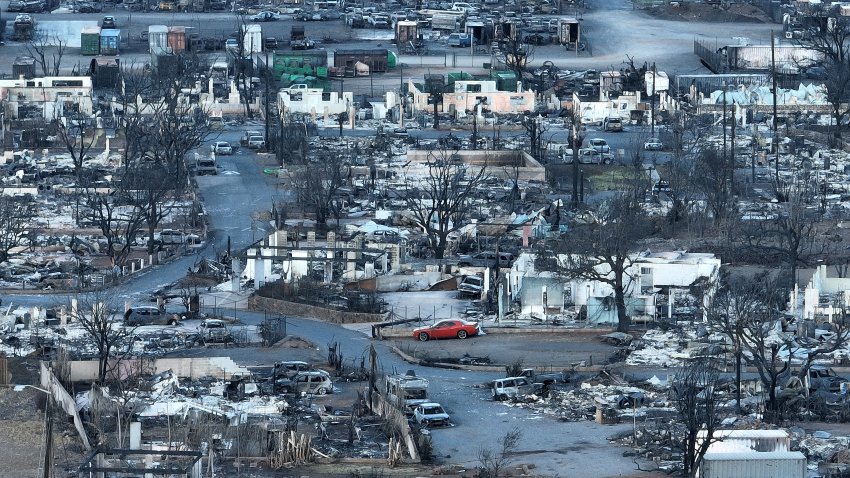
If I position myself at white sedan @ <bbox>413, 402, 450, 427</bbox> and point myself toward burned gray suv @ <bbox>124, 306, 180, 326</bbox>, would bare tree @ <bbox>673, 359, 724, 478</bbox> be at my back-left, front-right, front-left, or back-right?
back-right

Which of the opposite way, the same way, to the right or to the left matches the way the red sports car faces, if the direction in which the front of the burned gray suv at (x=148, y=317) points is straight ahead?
the opposite way

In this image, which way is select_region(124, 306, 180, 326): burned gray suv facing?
to the viewer's right

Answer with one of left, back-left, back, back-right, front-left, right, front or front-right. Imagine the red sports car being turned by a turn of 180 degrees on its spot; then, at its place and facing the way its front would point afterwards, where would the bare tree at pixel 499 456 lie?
right

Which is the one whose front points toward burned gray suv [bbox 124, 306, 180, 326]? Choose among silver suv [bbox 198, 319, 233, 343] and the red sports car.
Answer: the red sports car

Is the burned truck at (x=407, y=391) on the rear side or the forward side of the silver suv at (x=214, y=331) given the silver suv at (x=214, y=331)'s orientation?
on the forward side

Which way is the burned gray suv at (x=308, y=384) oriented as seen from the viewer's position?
to the viewer's left

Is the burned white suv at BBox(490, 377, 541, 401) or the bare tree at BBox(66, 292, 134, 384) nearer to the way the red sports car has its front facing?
the bare tree

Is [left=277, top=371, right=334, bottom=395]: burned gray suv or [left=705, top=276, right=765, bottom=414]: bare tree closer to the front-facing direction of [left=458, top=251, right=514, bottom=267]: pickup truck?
the burned gray suv

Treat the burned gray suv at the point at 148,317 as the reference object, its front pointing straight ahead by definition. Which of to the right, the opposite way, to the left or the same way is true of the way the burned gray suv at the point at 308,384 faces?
the opposite way

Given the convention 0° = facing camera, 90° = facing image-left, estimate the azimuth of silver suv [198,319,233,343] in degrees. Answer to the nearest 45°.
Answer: approximately 315°

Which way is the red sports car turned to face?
to the viewer's left
